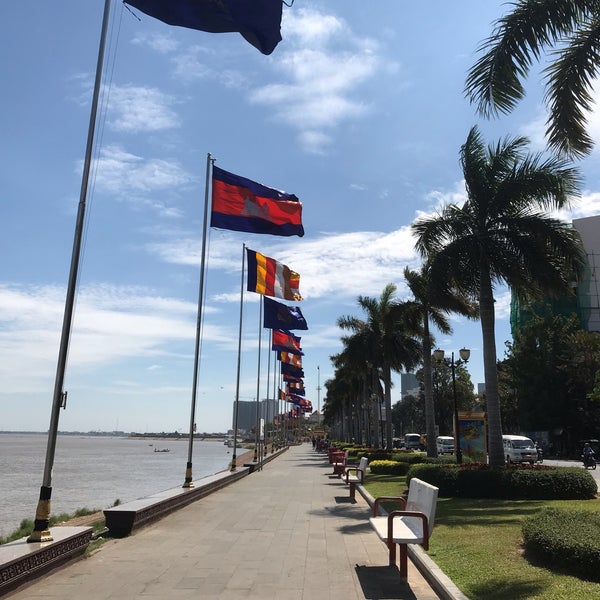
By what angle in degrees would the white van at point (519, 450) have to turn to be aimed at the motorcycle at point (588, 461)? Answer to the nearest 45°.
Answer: approximately 45° to its left

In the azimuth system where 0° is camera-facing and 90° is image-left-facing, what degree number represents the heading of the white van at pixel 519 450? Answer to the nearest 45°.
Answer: approximately 315°

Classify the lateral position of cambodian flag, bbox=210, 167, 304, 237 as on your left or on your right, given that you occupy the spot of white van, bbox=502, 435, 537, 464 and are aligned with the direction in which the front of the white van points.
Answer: on your right

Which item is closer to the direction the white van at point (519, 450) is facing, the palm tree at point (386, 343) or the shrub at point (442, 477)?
the shrub

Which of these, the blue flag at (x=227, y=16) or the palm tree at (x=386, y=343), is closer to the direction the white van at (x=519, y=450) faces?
the blue flag

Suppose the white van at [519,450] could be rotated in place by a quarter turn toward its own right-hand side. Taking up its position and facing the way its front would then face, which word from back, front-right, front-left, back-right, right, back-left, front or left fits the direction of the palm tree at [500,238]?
front-left

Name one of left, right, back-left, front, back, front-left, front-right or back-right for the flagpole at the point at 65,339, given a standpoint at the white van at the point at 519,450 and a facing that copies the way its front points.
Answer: front-right

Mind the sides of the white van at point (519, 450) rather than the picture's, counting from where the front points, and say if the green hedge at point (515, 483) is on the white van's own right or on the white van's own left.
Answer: on the white van's own right

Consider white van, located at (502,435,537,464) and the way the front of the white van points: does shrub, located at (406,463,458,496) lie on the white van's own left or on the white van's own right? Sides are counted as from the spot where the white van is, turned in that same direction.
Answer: on the white van's own right

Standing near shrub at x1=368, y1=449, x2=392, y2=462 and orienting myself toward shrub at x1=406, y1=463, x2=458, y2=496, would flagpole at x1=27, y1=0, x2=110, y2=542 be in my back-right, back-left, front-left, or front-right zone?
front-right

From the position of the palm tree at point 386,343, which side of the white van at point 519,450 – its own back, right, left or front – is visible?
right

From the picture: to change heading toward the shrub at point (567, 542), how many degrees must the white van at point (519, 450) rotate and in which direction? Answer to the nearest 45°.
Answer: approximately 45° to its right

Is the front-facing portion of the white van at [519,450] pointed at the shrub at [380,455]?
no

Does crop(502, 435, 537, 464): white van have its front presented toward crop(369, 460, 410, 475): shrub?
no
